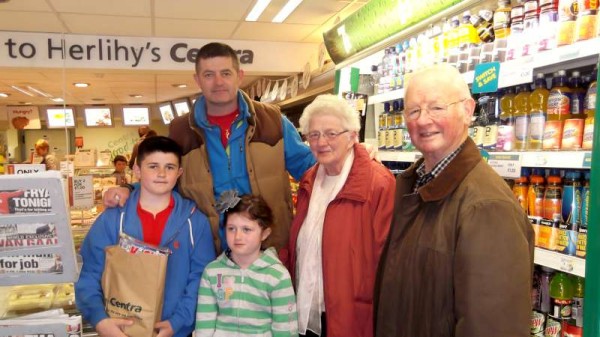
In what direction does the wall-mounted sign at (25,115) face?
toward the camera

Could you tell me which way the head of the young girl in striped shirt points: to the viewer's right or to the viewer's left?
to the viewer's left

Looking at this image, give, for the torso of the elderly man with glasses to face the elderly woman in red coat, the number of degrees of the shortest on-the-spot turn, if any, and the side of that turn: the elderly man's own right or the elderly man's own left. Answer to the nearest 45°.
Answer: approximately 90° to the elderly man's own right

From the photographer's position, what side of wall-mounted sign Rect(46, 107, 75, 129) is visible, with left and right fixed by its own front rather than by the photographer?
front

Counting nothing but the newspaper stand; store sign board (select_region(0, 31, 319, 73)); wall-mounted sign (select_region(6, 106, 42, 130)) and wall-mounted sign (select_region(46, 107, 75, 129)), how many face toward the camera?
4

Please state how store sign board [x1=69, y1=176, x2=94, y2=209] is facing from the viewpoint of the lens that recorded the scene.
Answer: facing the viewer

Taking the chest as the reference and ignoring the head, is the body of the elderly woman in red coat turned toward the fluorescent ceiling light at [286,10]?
no

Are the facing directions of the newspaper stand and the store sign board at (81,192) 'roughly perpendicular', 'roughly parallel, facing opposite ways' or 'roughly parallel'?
roughly parallel

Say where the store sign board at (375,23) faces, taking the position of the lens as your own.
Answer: facing the viewer and to the left of the viewer

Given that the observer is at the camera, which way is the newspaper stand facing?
facing the viewer

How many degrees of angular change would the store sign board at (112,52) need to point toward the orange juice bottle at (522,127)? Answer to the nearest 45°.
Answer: approximately 45° to its left

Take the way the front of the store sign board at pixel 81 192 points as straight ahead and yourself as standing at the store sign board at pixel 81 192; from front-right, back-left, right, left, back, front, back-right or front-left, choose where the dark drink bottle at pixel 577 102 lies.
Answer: front-left

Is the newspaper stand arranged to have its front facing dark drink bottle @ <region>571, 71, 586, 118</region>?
no

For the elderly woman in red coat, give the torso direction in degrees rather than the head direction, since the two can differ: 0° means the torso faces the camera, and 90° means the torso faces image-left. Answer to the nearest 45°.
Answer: approximately 45°

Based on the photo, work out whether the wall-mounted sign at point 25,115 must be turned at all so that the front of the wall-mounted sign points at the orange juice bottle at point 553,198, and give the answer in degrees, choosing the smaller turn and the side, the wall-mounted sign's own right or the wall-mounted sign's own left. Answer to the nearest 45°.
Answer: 0° — it already faces it

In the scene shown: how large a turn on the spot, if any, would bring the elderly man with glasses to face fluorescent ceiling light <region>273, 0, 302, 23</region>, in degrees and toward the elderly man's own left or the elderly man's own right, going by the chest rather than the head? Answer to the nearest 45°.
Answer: approximately 90° to the elderly man's own right
